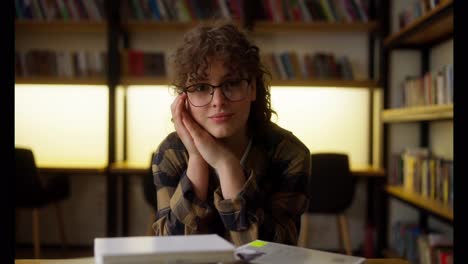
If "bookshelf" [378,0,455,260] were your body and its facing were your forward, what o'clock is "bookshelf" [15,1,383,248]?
"bookshelf" [15,1,383,248] is roughly at 1 o'clock from "bookshelf" [378,0,455,260].

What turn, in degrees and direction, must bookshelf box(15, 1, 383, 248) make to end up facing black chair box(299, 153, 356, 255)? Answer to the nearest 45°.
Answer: approximately 45° to its left

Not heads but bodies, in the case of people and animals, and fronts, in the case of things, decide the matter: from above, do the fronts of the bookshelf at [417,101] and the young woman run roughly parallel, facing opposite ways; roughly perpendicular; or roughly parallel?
roughly perpendicular

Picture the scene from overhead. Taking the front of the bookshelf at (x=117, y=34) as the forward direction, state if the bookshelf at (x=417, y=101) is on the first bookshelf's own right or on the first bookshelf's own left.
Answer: on the first bookshelf's own left

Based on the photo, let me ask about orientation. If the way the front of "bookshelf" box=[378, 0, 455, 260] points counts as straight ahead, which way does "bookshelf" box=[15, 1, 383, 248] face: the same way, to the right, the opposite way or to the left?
to the left

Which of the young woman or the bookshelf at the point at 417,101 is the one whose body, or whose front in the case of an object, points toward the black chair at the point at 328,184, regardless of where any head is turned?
the bookshelf

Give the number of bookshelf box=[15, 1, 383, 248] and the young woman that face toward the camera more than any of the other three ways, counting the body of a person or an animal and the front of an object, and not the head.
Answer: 2

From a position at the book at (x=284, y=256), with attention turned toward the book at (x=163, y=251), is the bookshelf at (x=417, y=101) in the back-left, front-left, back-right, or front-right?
back-right

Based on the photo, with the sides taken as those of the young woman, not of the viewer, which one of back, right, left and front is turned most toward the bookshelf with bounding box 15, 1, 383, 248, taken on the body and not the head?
back

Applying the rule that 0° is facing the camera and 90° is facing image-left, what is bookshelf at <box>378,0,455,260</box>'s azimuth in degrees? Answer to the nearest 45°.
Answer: approximately 45°
